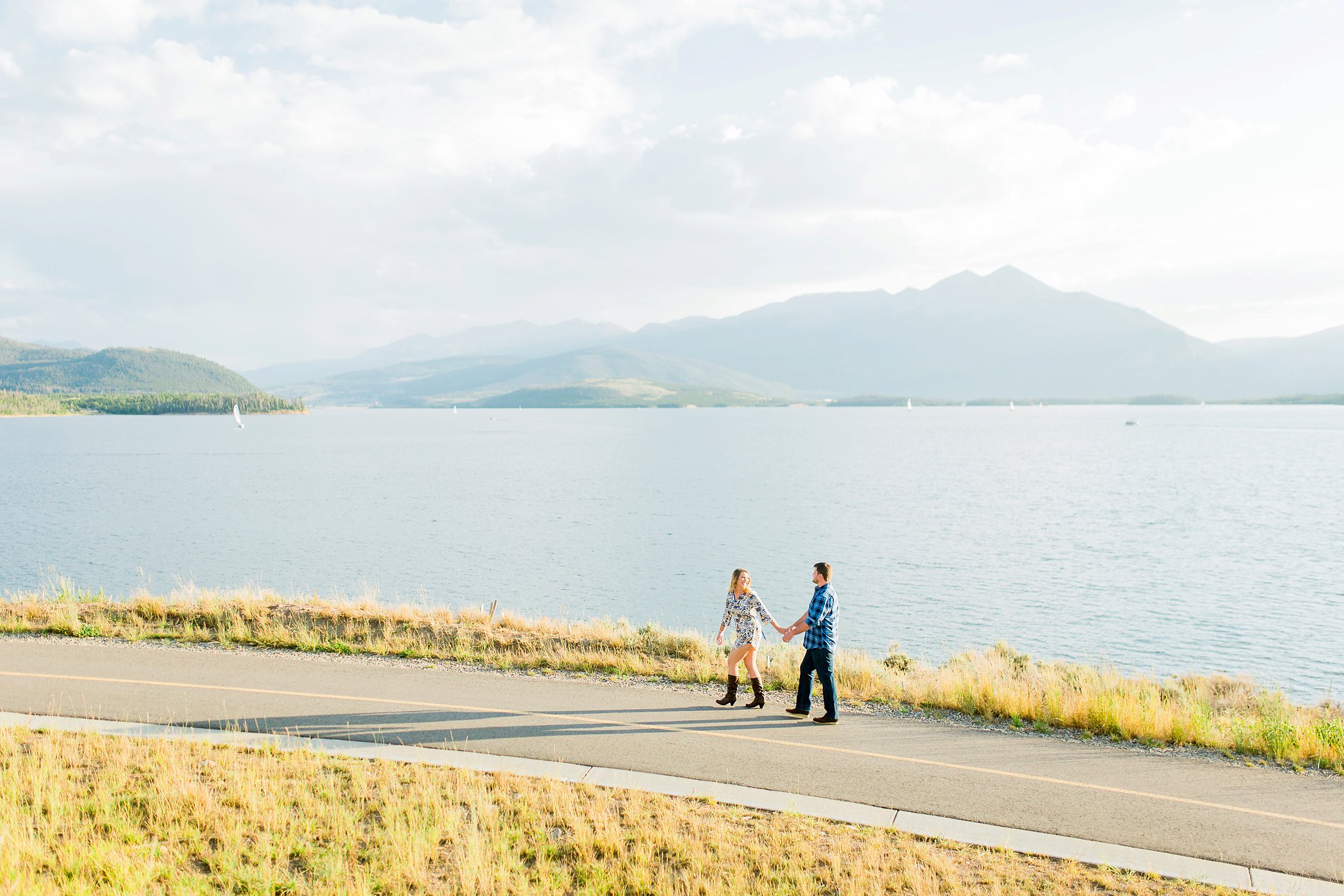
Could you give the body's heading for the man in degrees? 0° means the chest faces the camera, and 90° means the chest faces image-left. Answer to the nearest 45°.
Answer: approximately 90°

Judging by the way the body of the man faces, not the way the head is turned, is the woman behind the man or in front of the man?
in front

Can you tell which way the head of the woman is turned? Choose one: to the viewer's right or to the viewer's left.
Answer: to the viewer's right

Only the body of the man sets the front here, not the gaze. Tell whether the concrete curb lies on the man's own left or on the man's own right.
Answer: on the man's own left

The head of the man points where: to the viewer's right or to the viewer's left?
to the viewer's left
